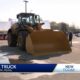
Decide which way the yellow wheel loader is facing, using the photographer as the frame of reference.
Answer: facing the viewer and to the right of the viewer
